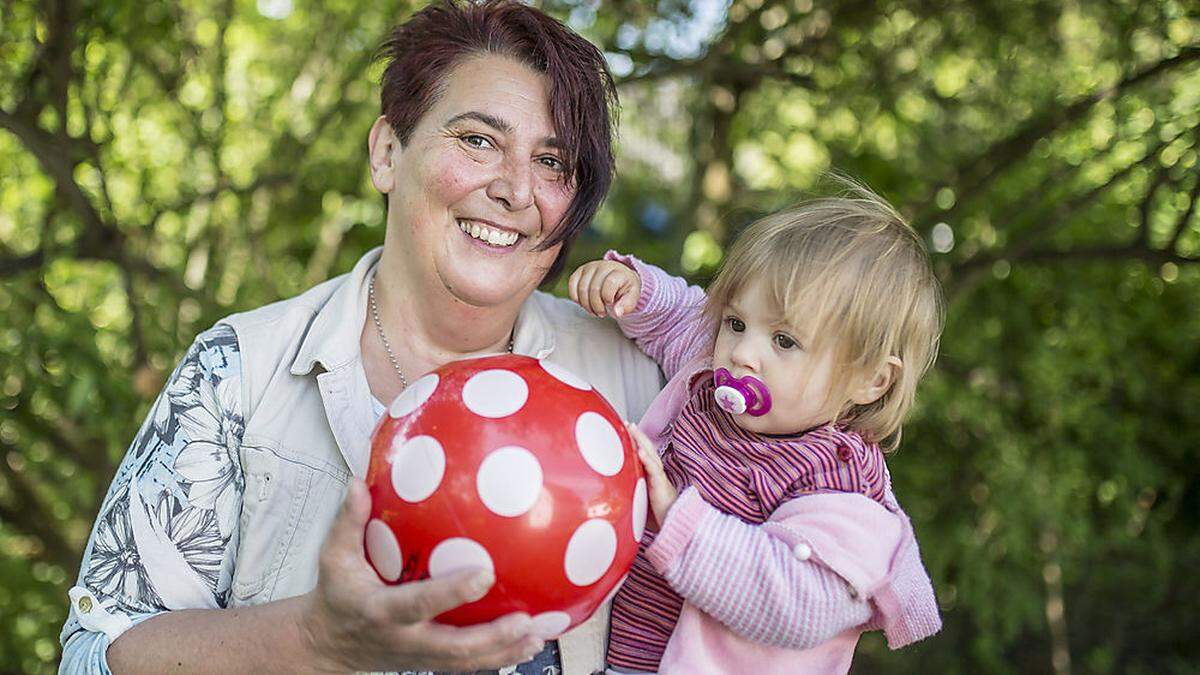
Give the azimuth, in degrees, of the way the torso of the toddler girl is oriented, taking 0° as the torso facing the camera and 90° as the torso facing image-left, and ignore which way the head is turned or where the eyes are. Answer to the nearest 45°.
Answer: approximately 45°

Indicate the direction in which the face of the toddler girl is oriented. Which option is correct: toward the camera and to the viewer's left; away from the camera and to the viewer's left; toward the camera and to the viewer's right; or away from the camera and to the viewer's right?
toward the camera and to the viewer's left

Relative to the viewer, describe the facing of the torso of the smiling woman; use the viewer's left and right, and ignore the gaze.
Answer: facing the viewer and to the right of the viewer
